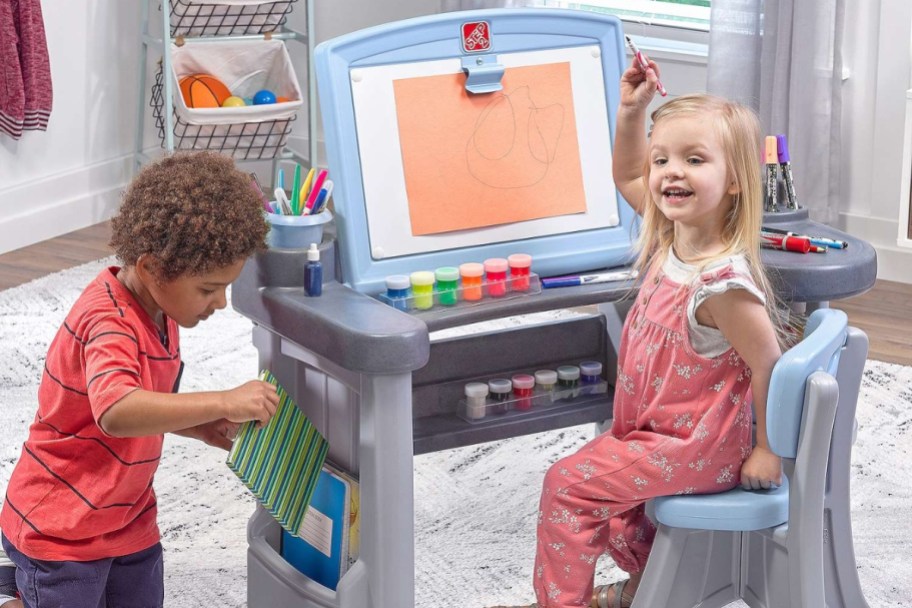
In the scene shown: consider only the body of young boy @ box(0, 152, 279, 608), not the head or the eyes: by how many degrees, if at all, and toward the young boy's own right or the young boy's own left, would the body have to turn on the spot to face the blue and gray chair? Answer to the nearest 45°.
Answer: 0° — they already face it

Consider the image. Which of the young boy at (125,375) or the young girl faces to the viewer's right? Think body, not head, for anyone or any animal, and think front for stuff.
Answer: the young boy

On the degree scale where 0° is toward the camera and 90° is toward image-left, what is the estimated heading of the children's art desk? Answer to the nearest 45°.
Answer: approximately 315°

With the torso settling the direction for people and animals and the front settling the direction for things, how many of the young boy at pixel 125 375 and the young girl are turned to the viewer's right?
1

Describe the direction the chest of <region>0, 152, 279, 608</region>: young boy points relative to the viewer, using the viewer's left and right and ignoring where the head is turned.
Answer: facing to the right of the viewer

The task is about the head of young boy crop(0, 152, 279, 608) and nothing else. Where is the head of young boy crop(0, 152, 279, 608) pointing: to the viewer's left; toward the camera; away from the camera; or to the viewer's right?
to the viewer's right

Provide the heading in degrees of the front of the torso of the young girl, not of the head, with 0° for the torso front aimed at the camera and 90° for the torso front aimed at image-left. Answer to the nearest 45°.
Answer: approximately 45°
